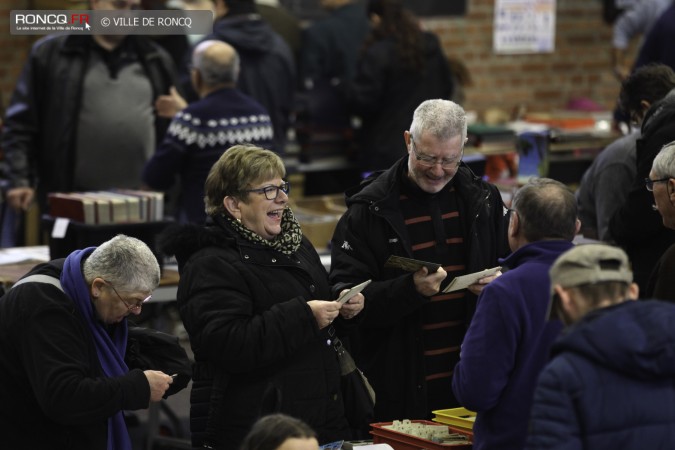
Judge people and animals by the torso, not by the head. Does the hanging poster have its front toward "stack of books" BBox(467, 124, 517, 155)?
yes

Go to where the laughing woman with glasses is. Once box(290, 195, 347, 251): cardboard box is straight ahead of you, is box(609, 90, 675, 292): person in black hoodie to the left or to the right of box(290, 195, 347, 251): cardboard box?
right

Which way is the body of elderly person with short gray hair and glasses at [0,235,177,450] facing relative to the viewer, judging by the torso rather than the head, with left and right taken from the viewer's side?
facing to the right of the viewer

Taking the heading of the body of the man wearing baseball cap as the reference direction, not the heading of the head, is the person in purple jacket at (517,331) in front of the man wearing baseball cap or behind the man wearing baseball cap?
in front

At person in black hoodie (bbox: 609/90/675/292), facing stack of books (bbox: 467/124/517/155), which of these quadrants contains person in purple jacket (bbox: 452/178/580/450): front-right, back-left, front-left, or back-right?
back-left

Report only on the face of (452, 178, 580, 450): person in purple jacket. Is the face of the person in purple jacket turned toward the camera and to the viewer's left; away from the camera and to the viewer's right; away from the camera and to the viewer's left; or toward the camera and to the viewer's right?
away from the camera and to the viewer's left

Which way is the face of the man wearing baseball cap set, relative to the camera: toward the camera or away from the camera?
away from the camera

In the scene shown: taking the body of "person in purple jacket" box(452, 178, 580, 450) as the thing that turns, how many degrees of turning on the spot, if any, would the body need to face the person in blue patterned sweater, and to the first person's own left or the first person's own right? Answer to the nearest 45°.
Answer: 0° — they already face them

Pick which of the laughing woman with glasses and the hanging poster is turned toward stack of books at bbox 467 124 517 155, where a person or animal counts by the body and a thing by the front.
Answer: the hanging poster

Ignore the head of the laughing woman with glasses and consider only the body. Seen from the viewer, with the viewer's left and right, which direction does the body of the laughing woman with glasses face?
facing the viewer and to the right of the viewer

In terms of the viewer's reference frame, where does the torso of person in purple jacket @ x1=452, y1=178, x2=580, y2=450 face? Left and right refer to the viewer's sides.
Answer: facing away from the viewer and to the left of the viewer

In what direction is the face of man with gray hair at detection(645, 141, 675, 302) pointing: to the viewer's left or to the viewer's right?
to the viewer's left

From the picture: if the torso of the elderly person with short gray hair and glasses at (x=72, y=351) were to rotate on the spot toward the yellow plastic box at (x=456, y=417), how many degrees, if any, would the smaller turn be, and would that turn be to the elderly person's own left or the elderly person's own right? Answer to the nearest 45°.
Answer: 0° — they already face it

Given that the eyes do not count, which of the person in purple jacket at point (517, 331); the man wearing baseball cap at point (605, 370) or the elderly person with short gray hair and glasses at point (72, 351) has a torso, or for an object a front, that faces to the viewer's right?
the elderly person with short gray hair and glasses

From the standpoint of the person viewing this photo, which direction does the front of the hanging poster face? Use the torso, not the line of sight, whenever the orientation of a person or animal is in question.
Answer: facing the viewer

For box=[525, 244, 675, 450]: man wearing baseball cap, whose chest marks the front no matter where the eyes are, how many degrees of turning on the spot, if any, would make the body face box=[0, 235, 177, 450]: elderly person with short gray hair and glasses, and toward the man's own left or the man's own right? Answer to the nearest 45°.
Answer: approximately 45° to the man's own left
